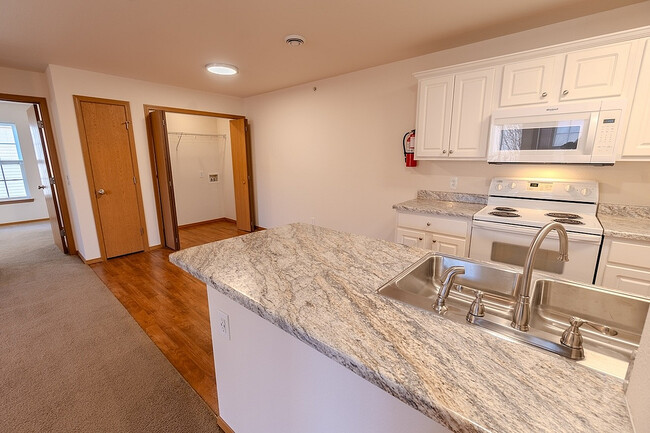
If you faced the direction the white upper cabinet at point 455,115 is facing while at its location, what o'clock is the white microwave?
The white microwave is roughly at 8 o'clock from the white upper cabinet.

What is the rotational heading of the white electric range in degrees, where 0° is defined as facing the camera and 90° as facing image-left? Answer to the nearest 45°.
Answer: approximately 0°

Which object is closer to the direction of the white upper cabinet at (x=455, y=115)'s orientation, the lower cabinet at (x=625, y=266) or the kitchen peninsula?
the kitchen peninsula

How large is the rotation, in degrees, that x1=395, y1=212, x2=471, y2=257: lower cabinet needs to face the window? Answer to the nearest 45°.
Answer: approximately 45° to its right

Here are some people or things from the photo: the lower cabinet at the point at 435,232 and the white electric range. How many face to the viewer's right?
0

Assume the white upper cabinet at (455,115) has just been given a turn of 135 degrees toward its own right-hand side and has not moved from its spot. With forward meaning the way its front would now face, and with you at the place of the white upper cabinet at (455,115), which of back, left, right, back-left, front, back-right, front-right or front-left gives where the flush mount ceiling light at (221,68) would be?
left

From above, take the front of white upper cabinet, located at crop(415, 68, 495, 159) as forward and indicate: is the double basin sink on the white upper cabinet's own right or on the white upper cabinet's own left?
on the white upper cabinet's own left

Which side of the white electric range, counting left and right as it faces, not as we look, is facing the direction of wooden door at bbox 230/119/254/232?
right

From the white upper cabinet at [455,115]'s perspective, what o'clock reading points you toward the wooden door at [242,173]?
The wooden door is roughly at 2 o'clock from the white upper cabinet.

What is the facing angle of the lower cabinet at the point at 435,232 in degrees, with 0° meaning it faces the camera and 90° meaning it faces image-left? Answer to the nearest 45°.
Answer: approximately 45°

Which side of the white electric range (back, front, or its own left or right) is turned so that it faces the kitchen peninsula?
front
